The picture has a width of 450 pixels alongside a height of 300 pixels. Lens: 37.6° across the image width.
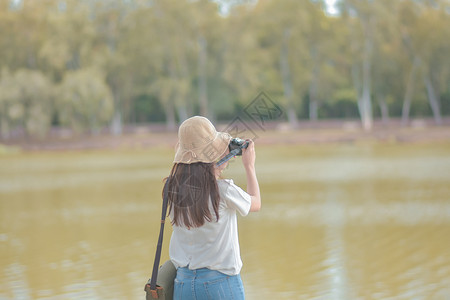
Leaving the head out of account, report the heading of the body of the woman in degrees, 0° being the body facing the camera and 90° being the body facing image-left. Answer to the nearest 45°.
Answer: approximately 225°

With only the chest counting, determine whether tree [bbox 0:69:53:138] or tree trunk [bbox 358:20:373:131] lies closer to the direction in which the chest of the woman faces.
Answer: the tree trunk

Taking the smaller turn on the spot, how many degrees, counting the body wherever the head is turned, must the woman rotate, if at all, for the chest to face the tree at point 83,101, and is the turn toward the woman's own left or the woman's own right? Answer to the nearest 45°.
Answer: approximately 45° to the woman's own left

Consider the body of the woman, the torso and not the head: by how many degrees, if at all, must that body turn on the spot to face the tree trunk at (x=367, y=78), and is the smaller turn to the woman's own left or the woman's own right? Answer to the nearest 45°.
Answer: approximately 45° to the woman's own left

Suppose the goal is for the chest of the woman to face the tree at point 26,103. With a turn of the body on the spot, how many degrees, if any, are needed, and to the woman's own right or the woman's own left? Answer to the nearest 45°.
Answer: approximately 45° to the woman's own left
